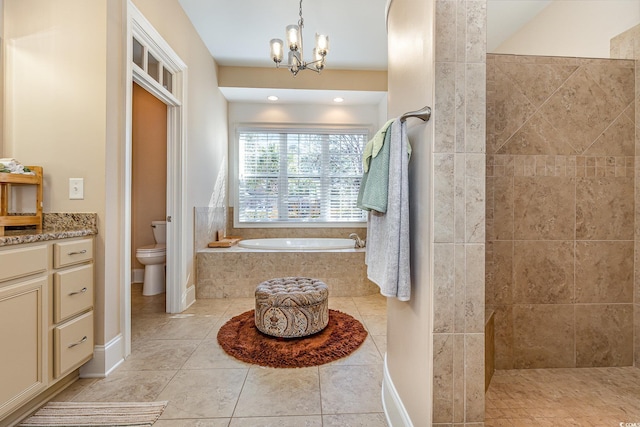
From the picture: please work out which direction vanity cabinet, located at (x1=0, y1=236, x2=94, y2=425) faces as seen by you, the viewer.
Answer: facing the viewer and to the right of the viewer

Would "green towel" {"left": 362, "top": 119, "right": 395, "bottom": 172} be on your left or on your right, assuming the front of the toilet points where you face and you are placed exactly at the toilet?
on your left

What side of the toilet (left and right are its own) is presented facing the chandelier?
left

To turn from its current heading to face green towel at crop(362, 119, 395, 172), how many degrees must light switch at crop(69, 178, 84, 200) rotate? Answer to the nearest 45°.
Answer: approximately 45° to its left

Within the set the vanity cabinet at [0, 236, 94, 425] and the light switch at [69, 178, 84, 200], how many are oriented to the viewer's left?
0

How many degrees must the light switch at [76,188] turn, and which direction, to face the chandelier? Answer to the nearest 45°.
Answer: approximately 90° to its left

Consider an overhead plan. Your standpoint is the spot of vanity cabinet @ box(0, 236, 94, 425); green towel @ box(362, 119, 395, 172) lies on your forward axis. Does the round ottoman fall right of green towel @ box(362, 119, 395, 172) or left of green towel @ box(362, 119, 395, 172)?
left

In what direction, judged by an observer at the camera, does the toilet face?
facing the viewer and to the left of the viewer
